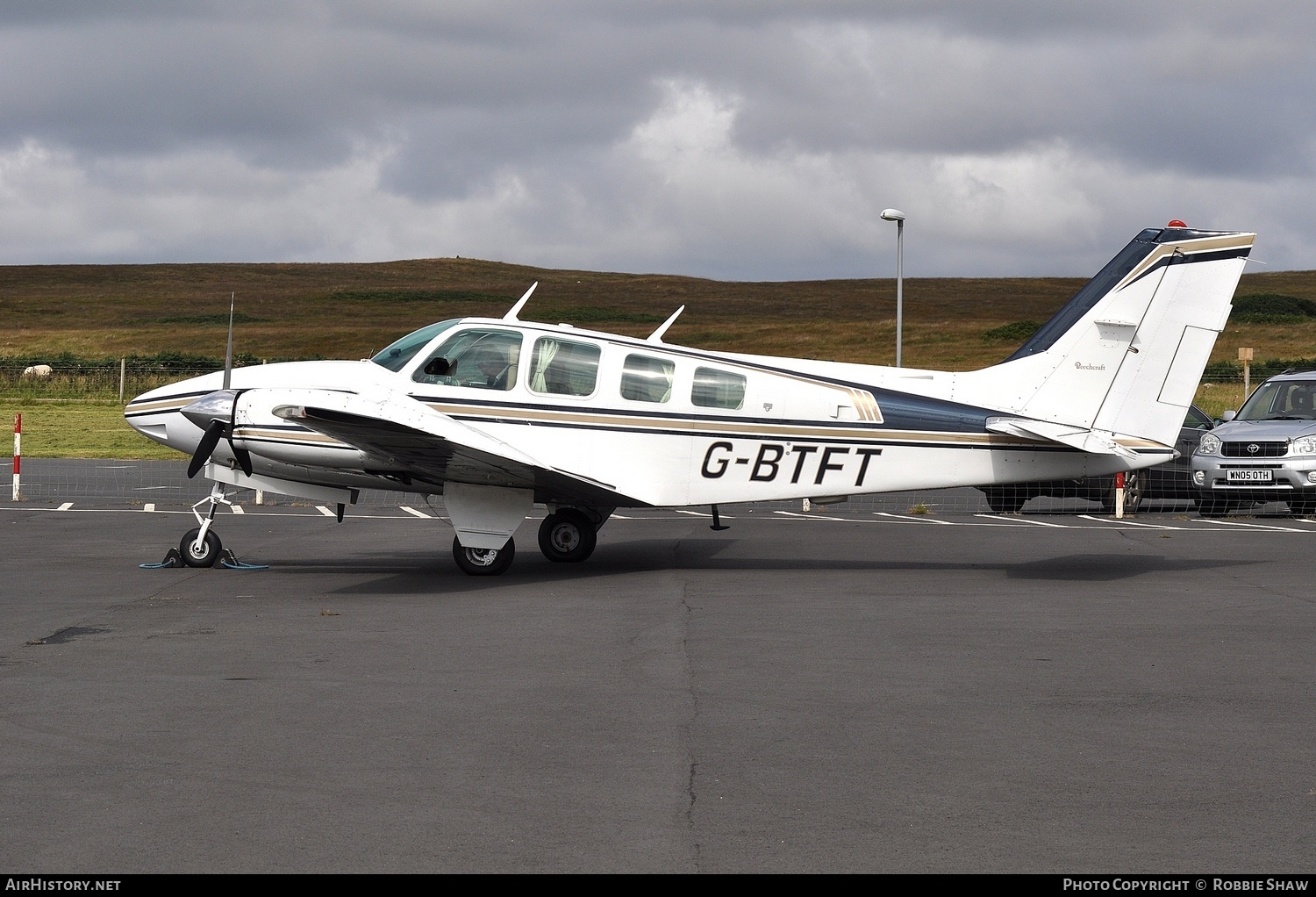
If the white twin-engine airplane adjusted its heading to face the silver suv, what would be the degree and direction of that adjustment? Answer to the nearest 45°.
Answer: approximately 135° to its right

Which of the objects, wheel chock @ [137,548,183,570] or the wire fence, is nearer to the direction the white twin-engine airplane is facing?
the wheel chock

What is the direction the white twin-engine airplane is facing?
to the viewer's left

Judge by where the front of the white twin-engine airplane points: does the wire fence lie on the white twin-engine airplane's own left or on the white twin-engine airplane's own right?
on the white twin-engine airplane's own right

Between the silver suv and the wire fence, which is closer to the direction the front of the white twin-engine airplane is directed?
the wire fence

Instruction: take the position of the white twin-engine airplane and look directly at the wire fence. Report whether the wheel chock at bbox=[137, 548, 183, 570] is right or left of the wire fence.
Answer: left

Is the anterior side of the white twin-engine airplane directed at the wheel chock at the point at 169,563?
yes
